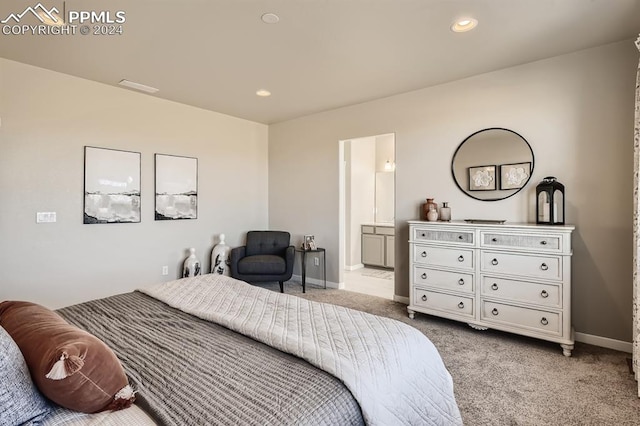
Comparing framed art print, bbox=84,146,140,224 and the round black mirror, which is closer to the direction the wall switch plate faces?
the round black mirror

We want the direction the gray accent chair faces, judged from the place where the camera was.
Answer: facing the viewer

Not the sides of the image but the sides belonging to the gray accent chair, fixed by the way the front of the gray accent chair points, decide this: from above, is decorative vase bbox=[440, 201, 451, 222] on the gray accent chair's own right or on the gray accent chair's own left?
on the gray accent chair's own left

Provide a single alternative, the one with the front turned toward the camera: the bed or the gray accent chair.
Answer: the gray accent chair

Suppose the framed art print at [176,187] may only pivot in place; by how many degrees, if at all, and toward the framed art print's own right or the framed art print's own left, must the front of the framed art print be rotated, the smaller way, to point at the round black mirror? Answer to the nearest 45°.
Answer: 0° — it already faces it

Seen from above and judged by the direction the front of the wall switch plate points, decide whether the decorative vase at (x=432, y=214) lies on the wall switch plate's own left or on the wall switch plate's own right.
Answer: on the wall switch plate's own left

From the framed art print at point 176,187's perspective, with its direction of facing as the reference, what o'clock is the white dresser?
The white dresser is roughly at 12 o'clock from the framed art print.

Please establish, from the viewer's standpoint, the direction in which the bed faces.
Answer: facing away from the viewer and to the right of the viewer

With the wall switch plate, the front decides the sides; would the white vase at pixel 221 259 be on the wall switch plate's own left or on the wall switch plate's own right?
on the wall switch plate's own left

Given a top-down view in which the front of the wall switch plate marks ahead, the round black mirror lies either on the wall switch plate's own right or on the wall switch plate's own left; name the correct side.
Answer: on the wall switch plate's own left

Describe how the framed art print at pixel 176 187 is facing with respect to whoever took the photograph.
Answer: facing the viewer and to the right of the viewer

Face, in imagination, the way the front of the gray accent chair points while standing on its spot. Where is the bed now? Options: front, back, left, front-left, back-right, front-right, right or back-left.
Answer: front

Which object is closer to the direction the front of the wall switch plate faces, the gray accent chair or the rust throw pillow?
the rust throw pillow

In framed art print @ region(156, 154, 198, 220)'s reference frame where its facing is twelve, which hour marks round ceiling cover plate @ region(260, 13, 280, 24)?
The round ceiling cover plate is roughly at 1 o'clock from the framed art print.

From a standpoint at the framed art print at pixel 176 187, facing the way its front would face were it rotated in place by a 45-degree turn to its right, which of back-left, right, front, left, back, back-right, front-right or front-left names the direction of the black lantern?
front-left

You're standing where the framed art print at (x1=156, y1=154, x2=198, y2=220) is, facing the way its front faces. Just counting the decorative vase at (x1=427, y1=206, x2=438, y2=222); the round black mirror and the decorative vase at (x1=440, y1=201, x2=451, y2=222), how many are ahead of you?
3
